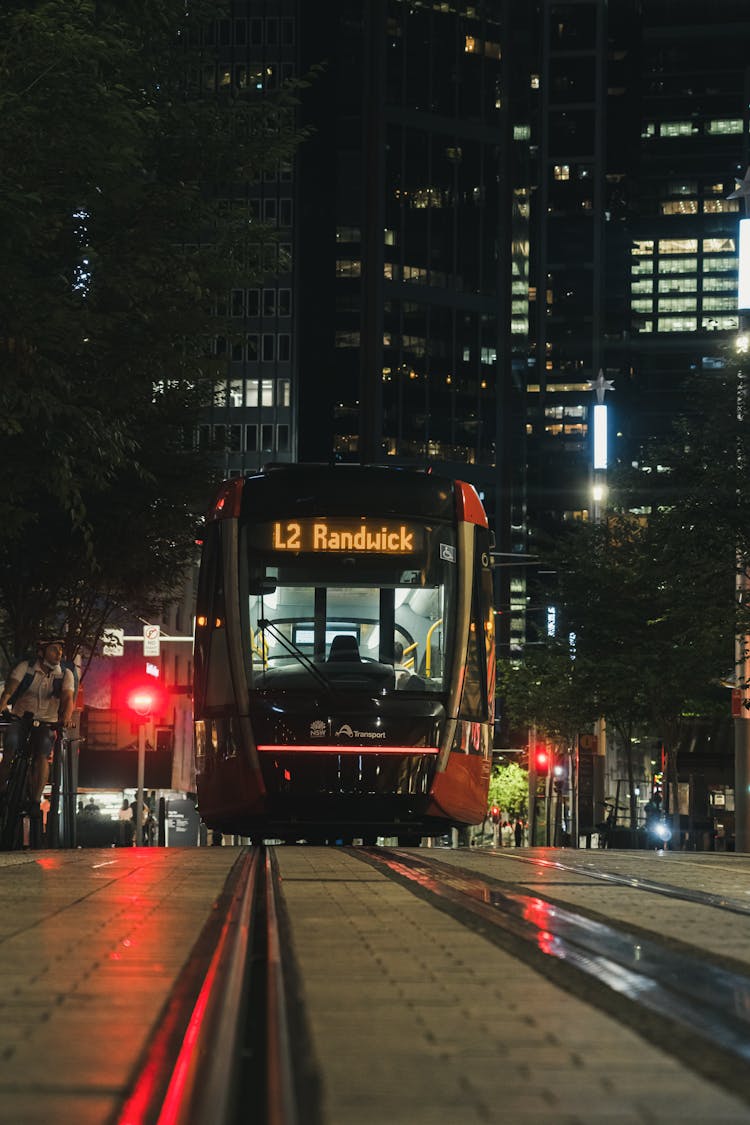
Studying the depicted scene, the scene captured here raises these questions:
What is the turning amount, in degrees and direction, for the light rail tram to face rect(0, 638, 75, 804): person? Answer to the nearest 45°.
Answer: approximately 45° to its right

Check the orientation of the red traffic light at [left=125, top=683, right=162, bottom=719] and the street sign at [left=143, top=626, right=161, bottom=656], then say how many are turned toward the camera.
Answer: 2

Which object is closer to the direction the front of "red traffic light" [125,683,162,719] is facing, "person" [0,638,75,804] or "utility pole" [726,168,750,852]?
the person

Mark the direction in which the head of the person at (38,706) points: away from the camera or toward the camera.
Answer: toward the camera

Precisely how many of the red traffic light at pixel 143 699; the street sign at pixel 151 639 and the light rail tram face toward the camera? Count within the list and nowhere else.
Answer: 3

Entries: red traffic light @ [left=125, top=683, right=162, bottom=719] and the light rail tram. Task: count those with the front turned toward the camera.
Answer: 2

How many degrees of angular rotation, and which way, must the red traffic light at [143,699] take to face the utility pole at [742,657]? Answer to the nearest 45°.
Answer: approximately 45° to its left

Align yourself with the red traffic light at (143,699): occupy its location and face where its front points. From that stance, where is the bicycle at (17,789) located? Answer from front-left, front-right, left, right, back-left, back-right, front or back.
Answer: front

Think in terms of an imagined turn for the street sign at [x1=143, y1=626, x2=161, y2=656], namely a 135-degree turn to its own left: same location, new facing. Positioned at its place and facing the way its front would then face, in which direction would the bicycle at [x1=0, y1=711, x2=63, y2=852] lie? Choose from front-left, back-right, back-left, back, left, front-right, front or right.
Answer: back-right

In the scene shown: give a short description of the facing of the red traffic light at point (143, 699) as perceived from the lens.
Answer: facing the viewer

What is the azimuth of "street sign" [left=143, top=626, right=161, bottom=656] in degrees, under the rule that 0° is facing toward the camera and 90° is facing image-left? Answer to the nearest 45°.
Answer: approximately 0°
